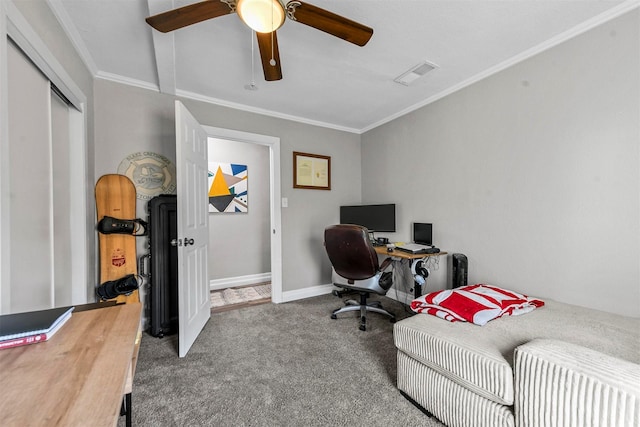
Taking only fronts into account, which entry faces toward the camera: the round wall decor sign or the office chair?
the round wall decor sign

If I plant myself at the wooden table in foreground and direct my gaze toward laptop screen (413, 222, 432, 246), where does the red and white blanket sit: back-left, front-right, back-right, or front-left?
front-right

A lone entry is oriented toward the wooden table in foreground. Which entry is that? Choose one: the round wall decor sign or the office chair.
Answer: the round wall decor sign

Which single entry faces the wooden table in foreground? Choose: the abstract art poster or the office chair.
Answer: the abstract art poster

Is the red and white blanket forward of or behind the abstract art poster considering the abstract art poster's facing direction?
forward

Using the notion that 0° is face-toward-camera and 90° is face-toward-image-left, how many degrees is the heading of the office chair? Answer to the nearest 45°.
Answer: approximately 225°

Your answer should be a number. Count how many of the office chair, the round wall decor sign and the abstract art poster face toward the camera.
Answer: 2

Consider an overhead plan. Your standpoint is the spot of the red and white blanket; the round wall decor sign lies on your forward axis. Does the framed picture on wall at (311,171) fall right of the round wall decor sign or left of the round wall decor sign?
right

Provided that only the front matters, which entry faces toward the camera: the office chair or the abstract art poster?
the abstract art poster

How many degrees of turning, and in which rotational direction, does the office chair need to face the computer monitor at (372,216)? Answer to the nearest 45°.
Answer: approximately 45° to its left

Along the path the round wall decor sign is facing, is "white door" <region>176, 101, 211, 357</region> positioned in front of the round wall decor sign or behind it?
in front

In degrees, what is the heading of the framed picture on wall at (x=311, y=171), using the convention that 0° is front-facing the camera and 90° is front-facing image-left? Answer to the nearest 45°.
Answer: approximately 315°
